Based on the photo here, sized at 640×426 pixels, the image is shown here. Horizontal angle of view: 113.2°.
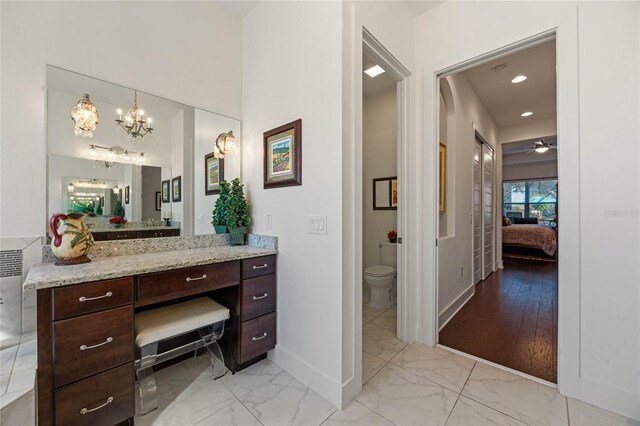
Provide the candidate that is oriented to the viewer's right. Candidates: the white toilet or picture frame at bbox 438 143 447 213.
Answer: the picture frame

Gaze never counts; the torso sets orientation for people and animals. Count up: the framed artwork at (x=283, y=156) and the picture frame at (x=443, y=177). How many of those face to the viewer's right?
1

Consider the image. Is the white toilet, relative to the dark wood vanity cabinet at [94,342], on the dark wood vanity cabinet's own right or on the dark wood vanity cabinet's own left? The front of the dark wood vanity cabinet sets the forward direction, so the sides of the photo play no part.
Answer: on the dark wood vanity cabinet's own left

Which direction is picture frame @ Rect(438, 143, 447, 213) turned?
to the viewer's right

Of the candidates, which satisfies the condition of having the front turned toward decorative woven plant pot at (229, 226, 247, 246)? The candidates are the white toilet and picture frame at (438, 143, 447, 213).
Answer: the white toilet

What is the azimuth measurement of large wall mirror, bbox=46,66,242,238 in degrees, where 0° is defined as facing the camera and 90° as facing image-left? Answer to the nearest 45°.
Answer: approximately 315°

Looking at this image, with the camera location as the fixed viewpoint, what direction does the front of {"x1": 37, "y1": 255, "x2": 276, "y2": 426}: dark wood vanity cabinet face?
facing the viewer and to the right of the viewer

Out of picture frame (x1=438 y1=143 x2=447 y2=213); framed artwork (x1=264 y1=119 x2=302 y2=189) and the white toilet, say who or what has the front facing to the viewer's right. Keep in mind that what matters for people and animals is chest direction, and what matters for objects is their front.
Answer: the picture frame

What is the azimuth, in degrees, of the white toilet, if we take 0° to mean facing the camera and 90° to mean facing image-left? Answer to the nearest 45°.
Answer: approximately 45°
